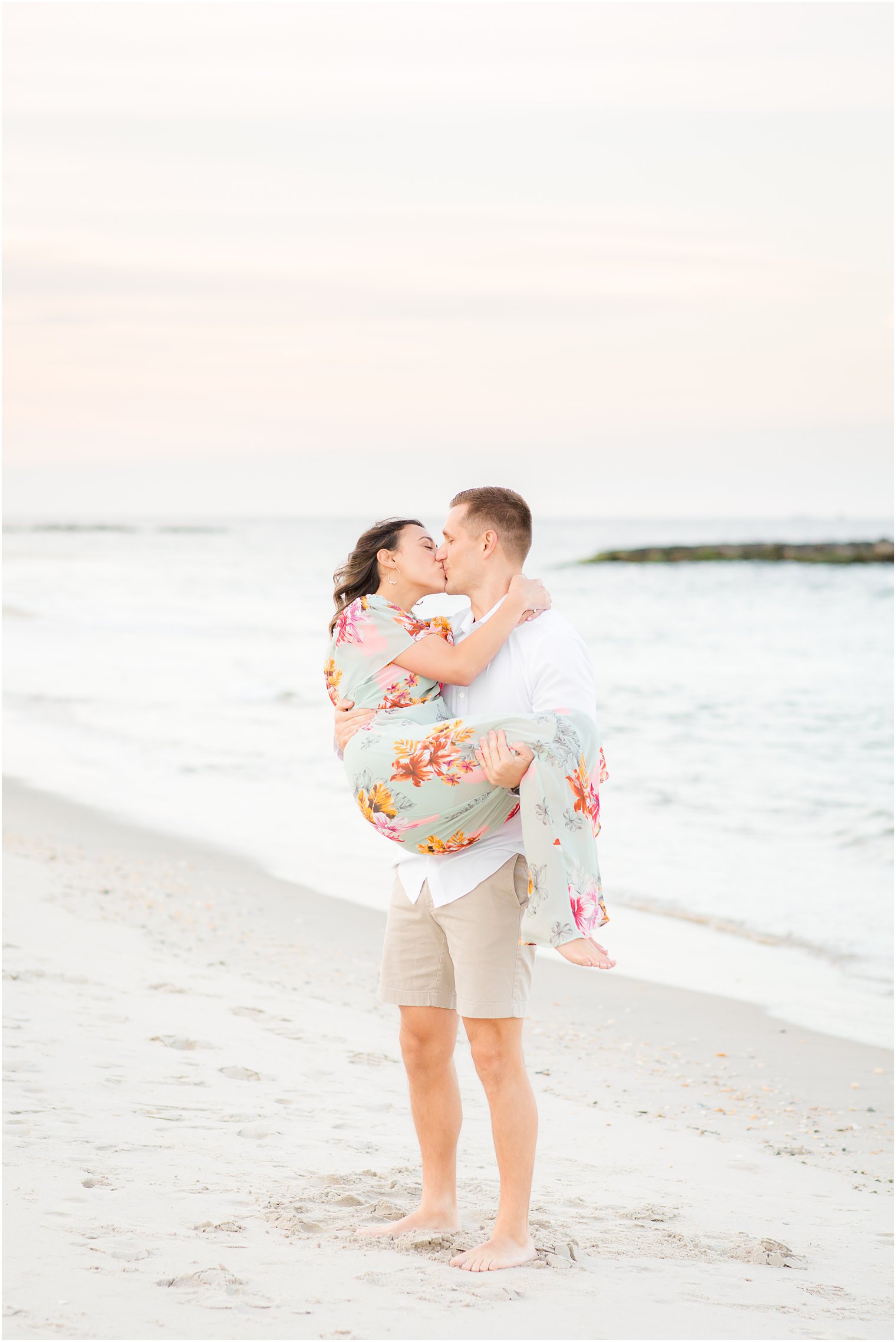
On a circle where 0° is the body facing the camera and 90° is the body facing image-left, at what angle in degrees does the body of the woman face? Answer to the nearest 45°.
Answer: approximately 270°

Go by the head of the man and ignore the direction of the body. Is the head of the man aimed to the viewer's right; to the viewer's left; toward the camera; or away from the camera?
to the viewer's left

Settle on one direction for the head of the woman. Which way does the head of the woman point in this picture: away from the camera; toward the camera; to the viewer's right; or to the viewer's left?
to the viewer's right

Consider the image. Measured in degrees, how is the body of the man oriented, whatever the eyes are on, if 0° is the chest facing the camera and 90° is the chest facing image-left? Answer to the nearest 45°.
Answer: approximately 45°
